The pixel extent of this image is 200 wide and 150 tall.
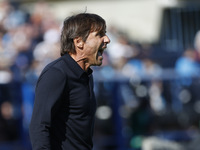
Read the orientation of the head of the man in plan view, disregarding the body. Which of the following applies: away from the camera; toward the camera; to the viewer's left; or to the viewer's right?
to the viewer's right

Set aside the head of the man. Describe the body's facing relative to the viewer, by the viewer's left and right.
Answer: facing to the right of the viewer
